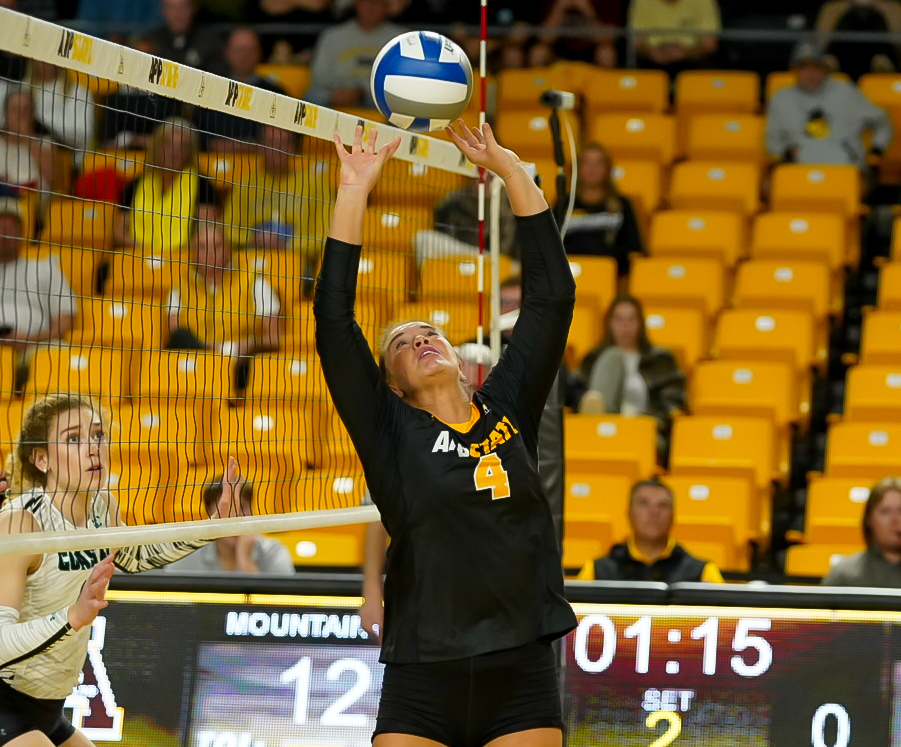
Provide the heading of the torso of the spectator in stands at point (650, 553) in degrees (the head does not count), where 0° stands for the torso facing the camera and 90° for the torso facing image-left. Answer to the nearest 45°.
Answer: approximately 0°

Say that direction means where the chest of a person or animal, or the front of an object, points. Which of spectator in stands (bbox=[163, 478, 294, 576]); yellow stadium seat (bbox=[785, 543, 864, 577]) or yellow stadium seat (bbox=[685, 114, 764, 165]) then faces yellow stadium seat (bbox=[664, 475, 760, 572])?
yellow stadium seat (bbox=[685, 114, 764, 165])

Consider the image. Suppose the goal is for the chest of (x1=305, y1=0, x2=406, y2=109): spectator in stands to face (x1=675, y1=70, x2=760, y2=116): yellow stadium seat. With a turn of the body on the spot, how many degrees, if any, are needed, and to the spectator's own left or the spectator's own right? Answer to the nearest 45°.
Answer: approximately 90° to the spectator's own left

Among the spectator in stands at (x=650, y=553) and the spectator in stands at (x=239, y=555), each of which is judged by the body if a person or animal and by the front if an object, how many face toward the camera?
2

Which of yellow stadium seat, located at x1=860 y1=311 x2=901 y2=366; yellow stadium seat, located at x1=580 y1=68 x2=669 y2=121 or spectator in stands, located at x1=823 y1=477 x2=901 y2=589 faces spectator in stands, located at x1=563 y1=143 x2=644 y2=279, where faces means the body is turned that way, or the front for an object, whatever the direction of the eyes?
yellow stadium seat, located at x1=580 y1=68 x2=669 y2=121

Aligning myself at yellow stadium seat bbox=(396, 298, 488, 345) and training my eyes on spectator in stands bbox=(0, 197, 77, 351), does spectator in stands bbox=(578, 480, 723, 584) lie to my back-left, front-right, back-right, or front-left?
back-left

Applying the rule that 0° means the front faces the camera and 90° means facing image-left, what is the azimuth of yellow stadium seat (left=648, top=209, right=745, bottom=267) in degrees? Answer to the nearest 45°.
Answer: approximately 0°
